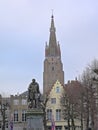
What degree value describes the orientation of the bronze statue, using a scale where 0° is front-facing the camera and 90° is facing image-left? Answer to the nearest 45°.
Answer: approximately 0°
